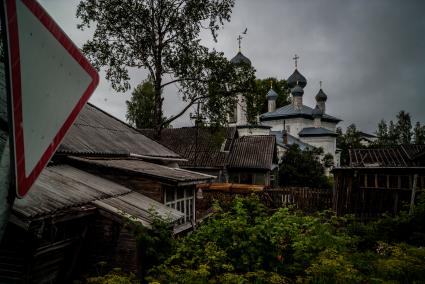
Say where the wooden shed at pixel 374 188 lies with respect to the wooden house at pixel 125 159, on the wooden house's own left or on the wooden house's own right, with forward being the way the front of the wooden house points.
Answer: on the wooden house's own left

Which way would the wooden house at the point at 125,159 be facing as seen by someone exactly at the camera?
facing the viewer and to the right of the viewer

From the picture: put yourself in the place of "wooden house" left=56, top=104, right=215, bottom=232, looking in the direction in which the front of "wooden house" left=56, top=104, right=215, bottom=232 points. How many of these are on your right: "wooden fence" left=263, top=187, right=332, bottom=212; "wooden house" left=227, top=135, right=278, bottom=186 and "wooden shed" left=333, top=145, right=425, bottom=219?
0

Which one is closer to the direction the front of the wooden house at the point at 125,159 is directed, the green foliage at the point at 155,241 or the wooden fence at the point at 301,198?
the green foliage

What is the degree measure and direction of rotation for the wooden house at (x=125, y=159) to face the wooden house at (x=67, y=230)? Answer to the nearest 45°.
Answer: approximately 45° to its right

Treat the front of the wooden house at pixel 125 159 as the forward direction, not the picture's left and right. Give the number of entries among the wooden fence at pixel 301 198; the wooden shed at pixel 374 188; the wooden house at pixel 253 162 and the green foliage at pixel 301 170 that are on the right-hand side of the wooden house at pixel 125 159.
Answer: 0

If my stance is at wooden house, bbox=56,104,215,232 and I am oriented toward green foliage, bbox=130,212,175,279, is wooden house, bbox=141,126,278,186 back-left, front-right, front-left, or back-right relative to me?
back-left

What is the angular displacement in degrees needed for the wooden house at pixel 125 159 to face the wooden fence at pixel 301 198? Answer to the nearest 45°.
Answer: approximately 90° to its left

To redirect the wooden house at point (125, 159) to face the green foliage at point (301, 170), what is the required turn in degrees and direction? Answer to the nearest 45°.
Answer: approximately 90° to its left

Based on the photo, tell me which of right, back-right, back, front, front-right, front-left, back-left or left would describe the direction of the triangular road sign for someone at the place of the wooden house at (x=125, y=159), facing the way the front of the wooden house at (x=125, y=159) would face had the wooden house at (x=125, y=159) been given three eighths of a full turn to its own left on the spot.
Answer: back
